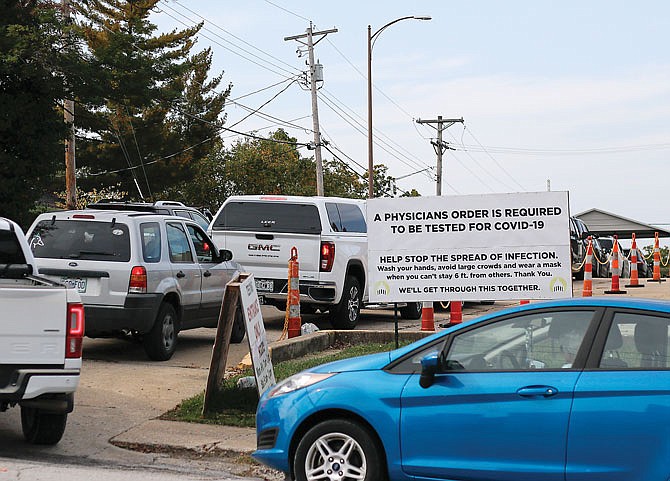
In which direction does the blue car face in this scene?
to the viewer's left

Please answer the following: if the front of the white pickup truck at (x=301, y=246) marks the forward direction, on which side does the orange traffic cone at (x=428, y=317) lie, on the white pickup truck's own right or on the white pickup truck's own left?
on the white pickup truck's own right

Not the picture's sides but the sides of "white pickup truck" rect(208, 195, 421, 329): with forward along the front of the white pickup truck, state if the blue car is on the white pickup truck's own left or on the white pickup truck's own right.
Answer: on the white pickup truck's own right

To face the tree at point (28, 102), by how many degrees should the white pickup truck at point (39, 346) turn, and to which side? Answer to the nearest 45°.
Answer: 0° — it already faces it

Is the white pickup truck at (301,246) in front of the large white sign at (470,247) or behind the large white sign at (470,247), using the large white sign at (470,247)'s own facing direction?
behind

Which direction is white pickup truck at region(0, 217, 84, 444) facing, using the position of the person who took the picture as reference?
facing away from the viewer

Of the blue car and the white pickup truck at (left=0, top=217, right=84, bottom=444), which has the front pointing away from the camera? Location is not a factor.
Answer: the white pickup truck

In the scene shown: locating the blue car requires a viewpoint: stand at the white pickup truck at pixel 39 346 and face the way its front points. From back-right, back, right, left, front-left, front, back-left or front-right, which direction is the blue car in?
back-right
